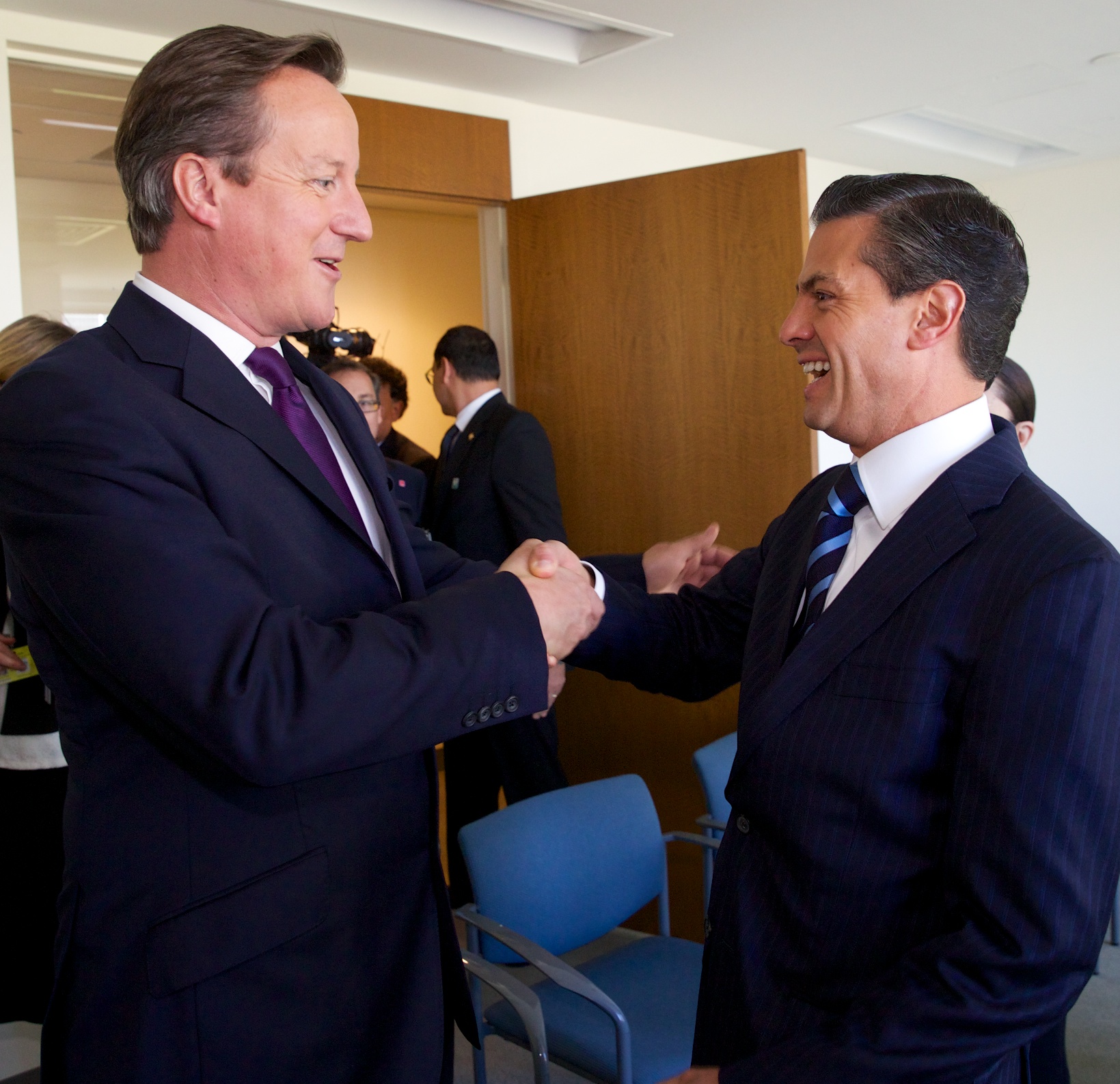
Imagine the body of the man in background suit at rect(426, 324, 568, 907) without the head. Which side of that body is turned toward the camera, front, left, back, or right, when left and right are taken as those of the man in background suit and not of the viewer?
left

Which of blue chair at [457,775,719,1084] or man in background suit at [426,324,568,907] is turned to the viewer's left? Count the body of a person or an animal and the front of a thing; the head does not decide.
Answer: the man in background suit

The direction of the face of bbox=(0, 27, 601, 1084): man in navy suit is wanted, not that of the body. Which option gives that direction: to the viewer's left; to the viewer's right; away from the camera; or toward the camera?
to the viewer's right

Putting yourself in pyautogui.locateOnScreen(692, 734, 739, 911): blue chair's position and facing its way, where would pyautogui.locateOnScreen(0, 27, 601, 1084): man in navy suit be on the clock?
The man in navy suit is roughly at 2 o'clock from the blue chair.

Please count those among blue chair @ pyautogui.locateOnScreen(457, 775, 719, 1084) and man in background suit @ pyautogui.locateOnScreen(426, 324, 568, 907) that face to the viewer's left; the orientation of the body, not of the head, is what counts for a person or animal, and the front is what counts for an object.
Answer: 1

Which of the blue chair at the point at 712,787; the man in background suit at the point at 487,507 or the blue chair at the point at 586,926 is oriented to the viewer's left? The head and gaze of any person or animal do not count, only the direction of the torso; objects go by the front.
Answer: the man in background suit

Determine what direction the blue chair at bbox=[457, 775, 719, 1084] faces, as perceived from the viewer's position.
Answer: facing the viewer and to the right of the viewer

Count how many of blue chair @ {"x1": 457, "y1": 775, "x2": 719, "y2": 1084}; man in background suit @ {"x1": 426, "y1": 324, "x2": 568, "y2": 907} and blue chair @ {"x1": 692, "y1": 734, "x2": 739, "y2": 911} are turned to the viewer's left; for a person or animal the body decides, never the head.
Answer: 1

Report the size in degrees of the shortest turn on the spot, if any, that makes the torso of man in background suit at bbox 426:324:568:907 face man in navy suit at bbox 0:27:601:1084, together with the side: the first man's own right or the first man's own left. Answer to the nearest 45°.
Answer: approximately 90° to the first man's own left

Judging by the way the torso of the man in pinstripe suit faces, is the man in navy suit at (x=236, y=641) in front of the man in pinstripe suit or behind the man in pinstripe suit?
in front

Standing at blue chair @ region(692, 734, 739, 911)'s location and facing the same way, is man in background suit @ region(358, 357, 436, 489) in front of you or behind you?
behind
